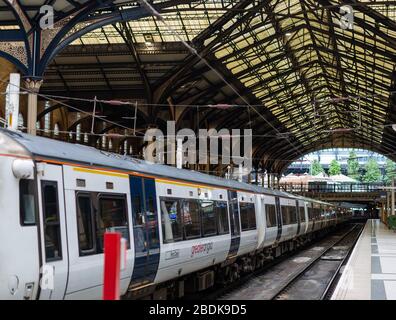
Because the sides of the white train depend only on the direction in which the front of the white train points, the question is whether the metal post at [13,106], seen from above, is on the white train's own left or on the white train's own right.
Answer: on the white train's own right

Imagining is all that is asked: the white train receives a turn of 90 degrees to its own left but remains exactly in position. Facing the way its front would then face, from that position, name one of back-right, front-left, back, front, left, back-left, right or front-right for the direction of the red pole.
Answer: front-right

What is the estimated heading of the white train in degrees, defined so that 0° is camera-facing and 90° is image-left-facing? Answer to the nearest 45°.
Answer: approximately 45°
